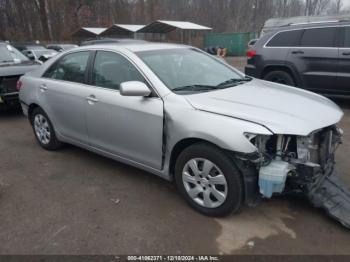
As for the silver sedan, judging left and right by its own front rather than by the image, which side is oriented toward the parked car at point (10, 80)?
back

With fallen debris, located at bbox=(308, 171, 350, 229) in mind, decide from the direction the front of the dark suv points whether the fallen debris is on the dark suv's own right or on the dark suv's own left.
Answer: on the dark suv's own right

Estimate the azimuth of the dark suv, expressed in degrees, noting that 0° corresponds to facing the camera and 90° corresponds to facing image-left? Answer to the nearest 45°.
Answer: approximately 270°

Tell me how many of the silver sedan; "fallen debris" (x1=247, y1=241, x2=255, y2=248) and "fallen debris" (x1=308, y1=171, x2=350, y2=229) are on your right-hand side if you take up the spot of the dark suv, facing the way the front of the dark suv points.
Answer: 3

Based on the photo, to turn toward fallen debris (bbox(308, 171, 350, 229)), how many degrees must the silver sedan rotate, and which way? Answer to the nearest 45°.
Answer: approximately 45° to its left

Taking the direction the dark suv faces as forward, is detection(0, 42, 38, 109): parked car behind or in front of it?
behind

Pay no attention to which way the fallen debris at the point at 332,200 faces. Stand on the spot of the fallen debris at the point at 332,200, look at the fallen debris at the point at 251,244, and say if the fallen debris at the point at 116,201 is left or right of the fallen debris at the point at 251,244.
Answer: right

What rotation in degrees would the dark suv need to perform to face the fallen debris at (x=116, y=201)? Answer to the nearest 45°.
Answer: approximately 90° to its right

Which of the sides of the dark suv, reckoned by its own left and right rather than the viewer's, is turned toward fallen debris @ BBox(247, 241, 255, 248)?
right
